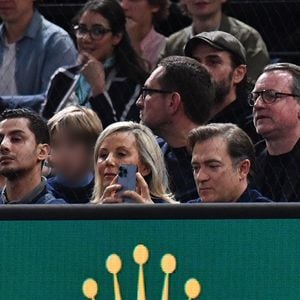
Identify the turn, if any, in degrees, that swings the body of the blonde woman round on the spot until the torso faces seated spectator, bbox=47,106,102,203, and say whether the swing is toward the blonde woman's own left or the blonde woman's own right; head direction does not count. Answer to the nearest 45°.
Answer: approximately 90° to the blonde woman's own right

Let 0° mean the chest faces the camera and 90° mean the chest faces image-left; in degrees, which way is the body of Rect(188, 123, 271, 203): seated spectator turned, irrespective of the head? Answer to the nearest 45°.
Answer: approximately 45°

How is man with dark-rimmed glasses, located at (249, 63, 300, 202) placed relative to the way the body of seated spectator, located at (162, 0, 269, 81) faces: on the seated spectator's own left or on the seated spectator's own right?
on the seated spectator's own left

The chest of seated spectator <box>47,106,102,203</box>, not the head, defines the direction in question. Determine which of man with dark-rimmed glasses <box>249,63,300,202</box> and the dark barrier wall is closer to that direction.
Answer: the dark barrier wall
